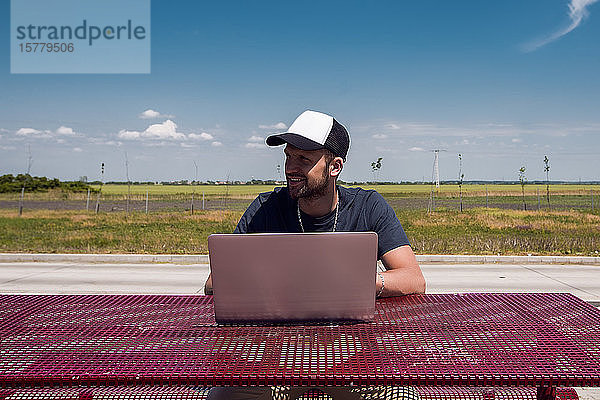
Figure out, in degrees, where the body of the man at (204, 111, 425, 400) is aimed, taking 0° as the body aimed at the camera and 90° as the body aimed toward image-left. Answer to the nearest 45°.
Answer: approximately 0°

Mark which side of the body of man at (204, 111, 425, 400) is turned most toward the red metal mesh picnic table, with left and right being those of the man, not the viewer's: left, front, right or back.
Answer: front
